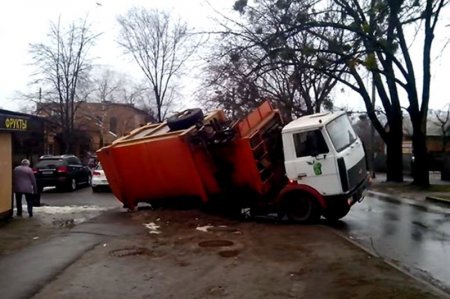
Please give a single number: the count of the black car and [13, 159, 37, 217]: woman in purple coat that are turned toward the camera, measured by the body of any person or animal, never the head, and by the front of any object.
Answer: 0

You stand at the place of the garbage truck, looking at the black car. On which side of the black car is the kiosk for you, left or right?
left

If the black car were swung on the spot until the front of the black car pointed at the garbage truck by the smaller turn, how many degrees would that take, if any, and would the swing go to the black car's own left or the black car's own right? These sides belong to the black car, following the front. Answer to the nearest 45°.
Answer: approximately 135° to the black car's own right

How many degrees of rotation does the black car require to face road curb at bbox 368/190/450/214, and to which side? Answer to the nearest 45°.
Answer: approximately 90° to its right

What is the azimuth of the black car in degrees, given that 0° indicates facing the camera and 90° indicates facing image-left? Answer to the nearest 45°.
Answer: approximately 225°

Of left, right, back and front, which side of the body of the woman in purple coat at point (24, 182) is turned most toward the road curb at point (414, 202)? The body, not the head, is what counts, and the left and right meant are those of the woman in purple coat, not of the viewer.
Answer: right

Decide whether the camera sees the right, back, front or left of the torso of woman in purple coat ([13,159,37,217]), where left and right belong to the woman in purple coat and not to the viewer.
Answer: back

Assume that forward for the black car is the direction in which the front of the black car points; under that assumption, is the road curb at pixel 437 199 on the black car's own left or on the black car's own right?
on the black car's own right
